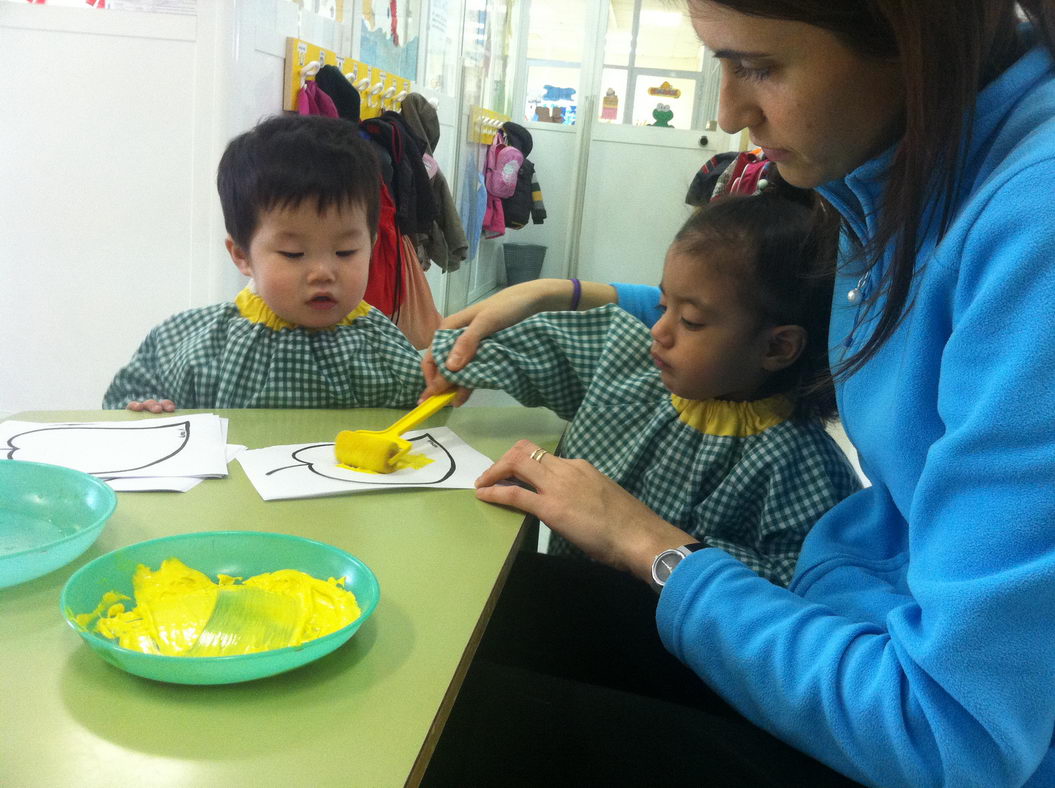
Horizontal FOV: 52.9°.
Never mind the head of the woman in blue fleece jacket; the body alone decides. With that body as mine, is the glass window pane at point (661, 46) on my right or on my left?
on my right

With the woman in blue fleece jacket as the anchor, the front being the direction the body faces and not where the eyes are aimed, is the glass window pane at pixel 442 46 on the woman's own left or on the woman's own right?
on the woman's own right

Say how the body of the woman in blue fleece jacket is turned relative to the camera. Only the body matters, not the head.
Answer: to the viewer's left

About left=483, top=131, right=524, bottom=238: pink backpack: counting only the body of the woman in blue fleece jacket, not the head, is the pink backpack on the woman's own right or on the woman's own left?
on the woman's own right

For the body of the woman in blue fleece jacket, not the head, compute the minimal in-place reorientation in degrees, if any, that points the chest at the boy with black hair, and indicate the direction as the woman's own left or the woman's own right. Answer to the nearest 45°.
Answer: approximately 45° to the woman's own right

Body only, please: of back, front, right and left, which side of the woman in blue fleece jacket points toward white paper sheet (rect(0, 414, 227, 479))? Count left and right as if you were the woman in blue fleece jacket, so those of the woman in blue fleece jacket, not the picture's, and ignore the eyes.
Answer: front

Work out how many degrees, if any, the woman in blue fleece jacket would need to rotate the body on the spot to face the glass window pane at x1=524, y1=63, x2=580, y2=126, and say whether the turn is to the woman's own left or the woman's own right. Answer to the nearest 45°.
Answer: approximately 90° to the woman's own right

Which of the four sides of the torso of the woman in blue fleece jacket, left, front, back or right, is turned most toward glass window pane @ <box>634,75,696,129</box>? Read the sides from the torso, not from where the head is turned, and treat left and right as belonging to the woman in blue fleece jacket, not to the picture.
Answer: right

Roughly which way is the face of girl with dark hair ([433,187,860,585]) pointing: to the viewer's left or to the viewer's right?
to the viewer's left

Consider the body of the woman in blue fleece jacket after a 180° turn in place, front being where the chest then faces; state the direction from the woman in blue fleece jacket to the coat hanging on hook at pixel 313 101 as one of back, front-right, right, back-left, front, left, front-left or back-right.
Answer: back-left
